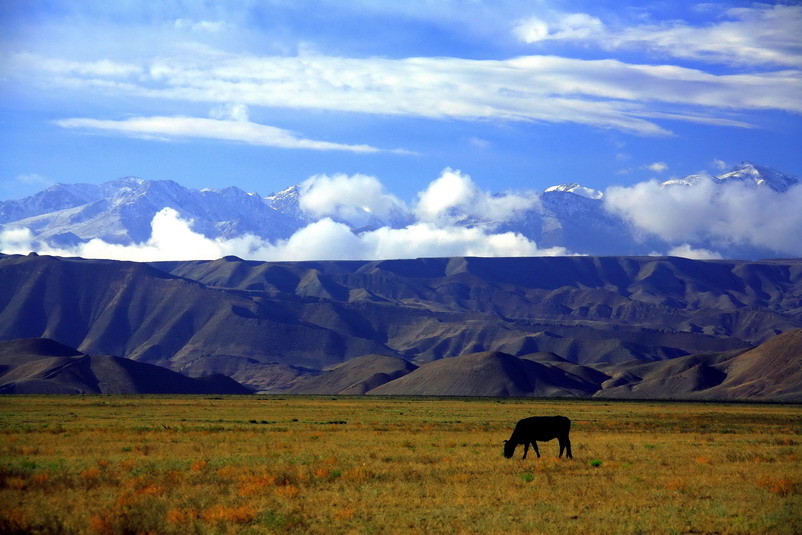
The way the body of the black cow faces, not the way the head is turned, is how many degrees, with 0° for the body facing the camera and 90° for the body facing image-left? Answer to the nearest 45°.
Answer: approximately 90°
